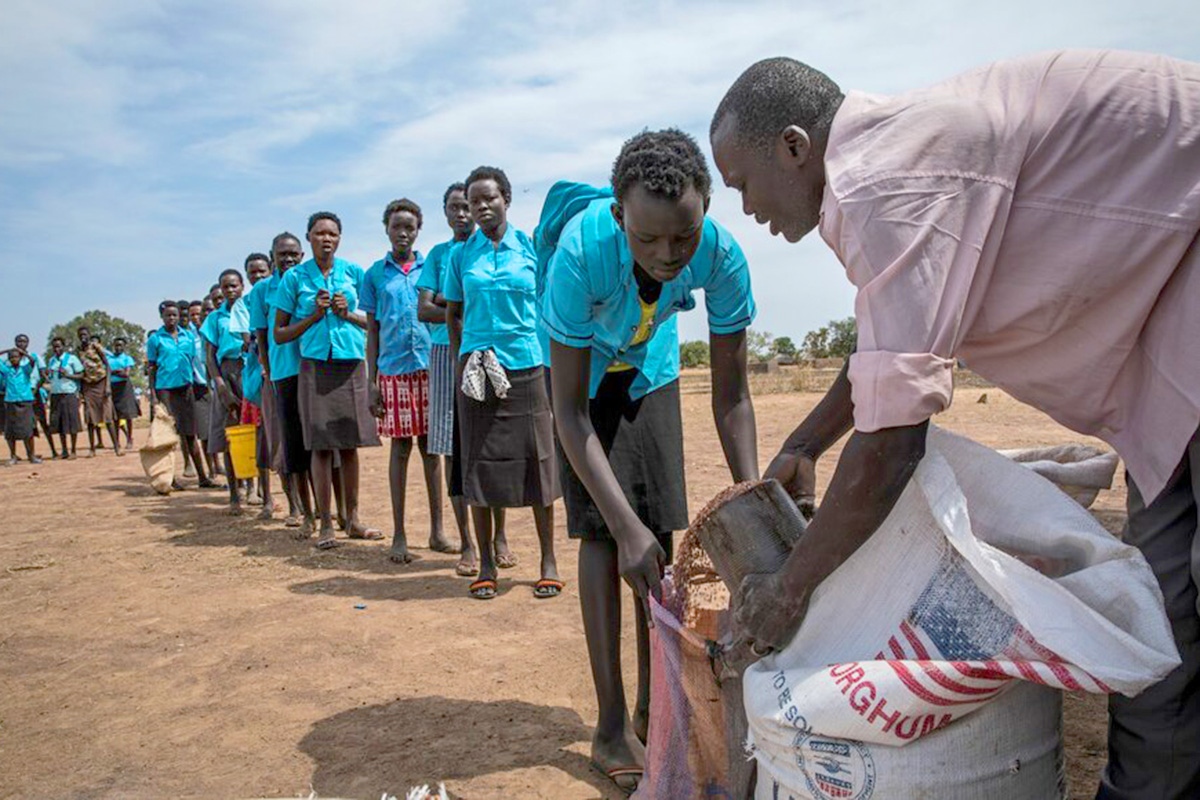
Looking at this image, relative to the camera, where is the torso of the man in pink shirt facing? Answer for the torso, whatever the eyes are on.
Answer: to the viewer's left

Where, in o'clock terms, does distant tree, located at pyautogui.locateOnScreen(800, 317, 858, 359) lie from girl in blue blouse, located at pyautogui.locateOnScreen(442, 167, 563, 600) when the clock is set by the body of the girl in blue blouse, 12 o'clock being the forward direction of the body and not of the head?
The distant tree is roughly at 7 o'clock from the girl in blue blouse.

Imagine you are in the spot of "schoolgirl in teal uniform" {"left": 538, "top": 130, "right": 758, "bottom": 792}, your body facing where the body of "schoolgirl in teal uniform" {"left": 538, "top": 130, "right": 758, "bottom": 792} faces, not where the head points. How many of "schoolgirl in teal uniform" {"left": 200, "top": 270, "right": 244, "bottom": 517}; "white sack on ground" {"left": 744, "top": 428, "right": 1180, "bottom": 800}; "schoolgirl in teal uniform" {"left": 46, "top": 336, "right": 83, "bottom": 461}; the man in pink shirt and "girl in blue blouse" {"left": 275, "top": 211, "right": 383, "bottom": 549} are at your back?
3

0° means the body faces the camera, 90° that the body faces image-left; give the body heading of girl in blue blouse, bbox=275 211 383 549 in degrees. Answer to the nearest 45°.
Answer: approximately 0°
